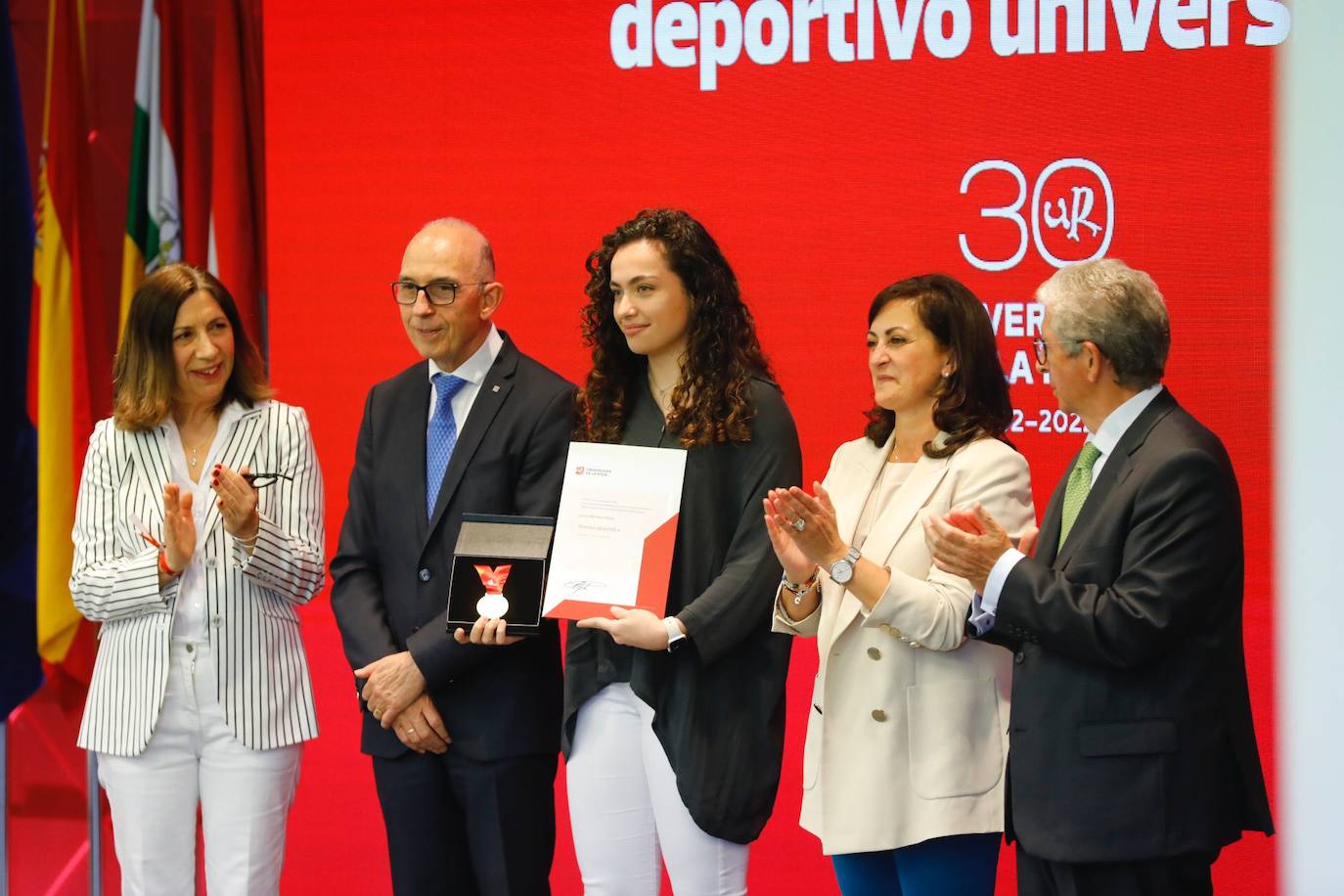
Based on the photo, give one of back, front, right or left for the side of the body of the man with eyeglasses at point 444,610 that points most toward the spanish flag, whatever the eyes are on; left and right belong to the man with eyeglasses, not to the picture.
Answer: right

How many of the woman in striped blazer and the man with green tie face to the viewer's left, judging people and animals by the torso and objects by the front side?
1

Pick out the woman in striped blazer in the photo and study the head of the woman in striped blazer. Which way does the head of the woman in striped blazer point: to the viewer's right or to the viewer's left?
to the viewer's right

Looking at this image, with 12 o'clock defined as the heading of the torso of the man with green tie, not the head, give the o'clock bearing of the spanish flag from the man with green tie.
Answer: The spanish flag is roughly at 1 o'clock from the man with green tie.

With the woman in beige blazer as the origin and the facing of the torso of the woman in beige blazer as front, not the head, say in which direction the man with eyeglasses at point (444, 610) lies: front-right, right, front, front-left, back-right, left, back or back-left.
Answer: front-right

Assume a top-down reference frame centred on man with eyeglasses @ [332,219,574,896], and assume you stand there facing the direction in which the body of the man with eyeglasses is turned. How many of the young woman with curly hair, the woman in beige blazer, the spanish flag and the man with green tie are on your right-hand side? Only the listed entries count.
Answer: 1

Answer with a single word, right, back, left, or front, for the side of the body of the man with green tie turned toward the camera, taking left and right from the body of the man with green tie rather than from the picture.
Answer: left

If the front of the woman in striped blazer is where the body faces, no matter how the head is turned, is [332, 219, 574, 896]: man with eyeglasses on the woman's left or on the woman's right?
on the woman's left

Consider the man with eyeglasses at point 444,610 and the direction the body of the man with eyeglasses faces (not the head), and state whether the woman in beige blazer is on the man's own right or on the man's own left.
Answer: on the man's own left

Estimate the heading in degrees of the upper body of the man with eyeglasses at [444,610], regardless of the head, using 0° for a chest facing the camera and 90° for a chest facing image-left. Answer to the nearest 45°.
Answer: approximately 45°

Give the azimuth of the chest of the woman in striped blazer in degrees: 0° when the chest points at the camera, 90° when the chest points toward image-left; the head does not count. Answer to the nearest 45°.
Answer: approximately 0°

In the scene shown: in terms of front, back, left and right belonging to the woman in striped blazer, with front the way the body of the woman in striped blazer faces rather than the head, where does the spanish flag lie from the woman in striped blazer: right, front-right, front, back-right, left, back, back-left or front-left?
back

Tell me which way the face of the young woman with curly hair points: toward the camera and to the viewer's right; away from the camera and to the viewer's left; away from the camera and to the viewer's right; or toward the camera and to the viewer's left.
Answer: toward the camera and to the viewer's left
